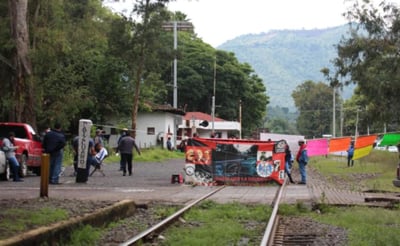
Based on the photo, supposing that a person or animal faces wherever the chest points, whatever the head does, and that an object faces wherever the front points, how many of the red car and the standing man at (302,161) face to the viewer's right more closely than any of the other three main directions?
0

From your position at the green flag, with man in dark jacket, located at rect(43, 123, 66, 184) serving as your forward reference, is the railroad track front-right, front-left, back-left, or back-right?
front-left

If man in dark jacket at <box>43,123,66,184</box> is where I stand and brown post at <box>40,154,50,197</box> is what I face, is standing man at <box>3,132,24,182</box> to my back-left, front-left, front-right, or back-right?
back-right

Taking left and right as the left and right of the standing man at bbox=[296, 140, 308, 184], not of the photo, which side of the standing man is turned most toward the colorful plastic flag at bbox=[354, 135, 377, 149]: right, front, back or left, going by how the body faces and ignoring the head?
back
